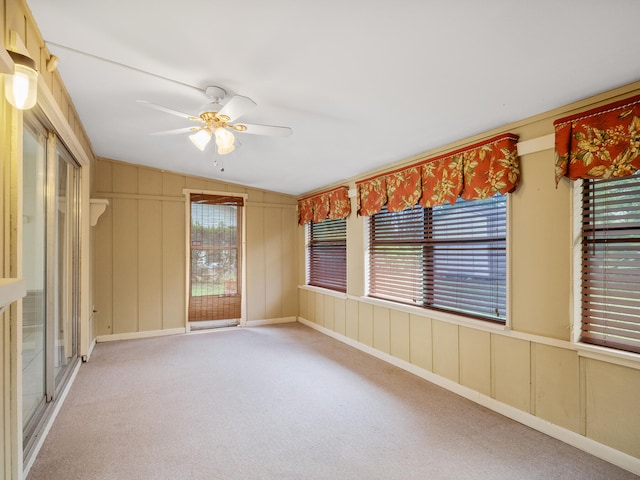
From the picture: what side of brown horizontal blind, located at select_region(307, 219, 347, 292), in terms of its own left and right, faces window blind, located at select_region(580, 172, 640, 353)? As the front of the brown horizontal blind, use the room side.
left

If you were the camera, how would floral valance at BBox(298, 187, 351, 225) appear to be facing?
facing the viewer and to the left of the viewer

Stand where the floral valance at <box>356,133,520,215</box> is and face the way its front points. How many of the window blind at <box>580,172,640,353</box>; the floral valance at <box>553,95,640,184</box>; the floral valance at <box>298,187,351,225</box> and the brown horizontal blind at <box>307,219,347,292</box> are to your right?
2

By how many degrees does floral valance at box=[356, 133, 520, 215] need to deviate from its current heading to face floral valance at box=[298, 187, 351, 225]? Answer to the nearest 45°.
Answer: approximately 90° to its right

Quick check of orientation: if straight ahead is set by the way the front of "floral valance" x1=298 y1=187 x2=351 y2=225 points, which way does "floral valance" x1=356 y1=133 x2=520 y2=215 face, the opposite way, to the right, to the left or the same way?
the same way

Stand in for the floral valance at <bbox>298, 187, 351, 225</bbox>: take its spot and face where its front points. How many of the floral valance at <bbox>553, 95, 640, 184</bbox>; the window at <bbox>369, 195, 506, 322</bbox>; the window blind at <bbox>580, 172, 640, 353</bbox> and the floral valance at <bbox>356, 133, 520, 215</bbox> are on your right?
0

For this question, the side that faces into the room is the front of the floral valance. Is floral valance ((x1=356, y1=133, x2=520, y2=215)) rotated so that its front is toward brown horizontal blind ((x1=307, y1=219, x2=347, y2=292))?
no

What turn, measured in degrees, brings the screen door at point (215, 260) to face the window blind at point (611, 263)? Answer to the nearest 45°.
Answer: approximately 45° to its left

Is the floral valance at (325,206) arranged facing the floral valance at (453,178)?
no

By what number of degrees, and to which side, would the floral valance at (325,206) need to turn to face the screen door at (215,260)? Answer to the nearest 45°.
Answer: approximately 45° to its right

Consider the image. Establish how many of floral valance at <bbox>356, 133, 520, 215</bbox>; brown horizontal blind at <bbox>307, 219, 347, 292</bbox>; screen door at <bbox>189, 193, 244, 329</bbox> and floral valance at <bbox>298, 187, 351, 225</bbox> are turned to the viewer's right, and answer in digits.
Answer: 0

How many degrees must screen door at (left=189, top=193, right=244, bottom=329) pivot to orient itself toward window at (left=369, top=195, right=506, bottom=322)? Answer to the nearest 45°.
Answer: approximately 45° to its left

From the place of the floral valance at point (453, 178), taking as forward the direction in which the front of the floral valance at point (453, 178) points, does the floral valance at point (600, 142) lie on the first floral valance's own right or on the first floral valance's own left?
on the first floral valance's own left

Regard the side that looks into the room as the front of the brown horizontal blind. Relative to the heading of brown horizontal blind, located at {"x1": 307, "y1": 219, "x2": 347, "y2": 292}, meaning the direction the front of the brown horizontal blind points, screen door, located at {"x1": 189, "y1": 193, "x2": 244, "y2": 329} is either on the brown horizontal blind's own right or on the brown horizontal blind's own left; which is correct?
on the brown horizontal blind's own right

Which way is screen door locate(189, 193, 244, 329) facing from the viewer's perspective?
toward the camera

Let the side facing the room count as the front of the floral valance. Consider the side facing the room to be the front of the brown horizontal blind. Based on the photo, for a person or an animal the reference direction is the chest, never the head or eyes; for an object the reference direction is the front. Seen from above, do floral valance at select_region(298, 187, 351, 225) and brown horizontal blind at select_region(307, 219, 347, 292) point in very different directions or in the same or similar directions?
same or similar directions

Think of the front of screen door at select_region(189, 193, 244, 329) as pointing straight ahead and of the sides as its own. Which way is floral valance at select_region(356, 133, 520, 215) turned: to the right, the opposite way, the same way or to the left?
to the right
